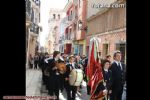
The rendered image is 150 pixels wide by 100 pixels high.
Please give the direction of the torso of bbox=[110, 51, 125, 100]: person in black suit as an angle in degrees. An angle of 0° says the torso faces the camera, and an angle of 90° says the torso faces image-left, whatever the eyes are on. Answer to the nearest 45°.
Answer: approximately 315°

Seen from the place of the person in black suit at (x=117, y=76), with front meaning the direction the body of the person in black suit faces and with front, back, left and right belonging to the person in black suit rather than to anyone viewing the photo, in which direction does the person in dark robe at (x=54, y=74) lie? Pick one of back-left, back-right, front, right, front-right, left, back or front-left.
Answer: back-right

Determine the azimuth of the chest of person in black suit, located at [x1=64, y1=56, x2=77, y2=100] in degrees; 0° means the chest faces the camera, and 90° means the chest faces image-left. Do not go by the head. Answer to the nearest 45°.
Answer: approximately 315°

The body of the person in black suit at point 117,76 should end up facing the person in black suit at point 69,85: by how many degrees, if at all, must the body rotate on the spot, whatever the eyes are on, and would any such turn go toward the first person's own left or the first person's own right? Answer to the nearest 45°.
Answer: approximately 135° to the first person's own right
